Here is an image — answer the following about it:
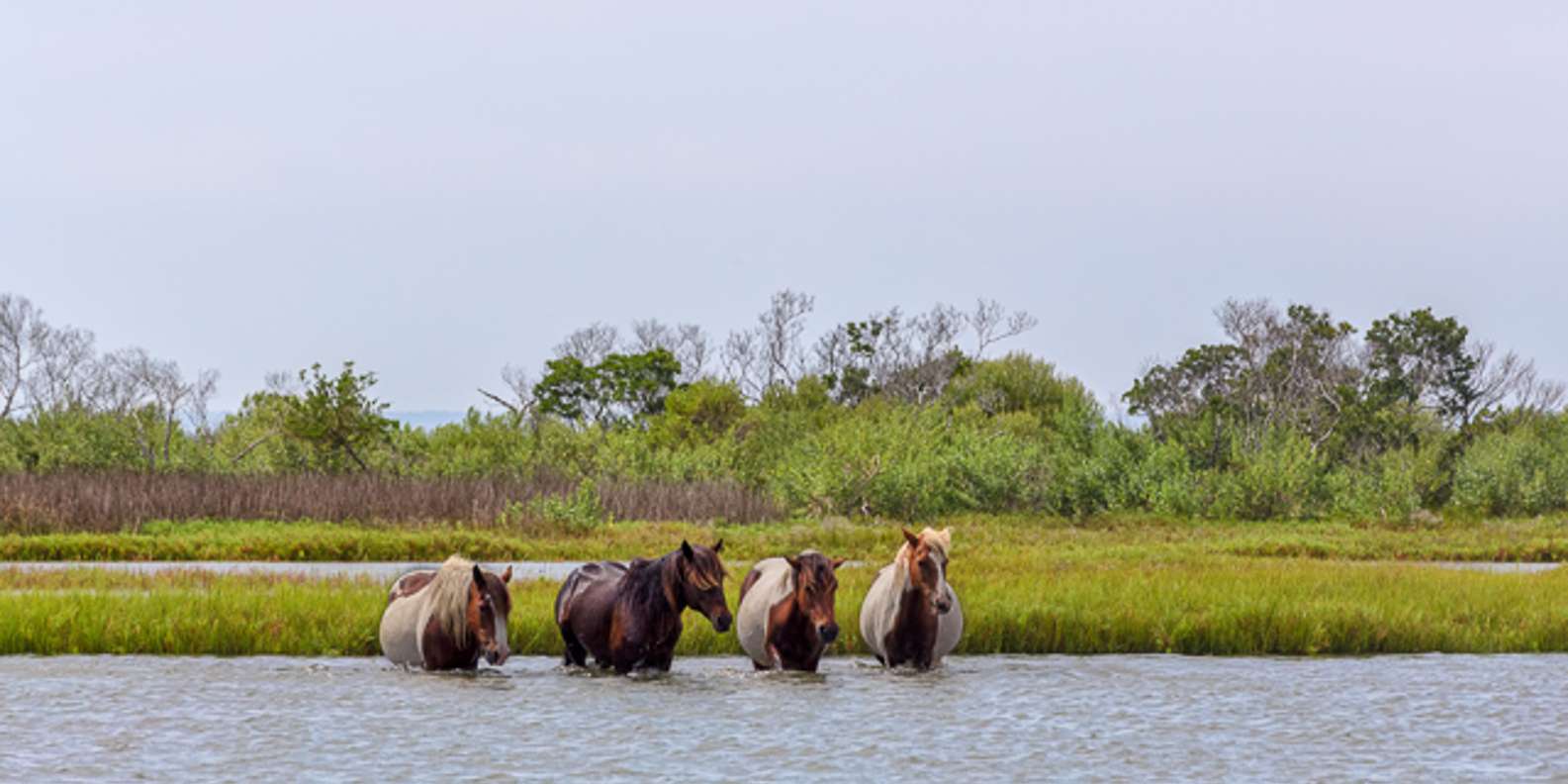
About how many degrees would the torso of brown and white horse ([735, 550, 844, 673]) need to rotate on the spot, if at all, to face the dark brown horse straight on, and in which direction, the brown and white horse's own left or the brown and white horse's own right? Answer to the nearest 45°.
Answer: approximately 135° to the brown and white horse's own right

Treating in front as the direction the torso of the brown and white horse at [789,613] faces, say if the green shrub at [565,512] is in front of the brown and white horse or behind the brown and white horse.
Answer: behind

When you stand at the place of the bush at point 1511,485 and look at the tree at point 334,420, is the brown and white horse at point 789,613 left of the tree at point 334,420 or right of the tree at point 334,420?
left

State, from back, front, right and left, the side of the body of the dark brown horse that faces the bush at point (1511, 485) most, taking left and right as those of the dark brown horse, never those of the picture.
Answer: left

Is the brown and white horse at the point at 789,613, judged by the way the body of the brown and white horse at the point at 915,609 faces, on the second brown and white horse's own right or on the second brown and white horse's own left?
on the second brown and white horse's own right

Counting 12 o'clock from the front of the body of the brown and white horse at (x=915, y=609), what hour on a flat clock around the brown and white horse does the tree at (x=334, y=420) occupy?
The tree is roughly at 5 o'clock from the brown and white horse.

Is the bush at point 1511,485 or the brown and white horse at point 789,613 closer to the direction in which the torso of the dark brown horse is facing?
the brown and white horse

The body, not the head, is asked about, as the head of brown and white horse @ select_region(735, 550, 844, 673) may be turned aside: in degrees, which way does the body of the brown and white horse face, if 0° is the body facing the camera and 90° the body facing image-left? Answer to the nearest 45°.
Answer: approximately 315°

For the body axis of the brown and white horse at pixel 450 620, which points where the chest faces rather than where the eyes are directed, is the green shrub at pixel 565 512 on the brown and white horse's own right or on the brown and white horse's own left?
on the brown and white horse's own left
